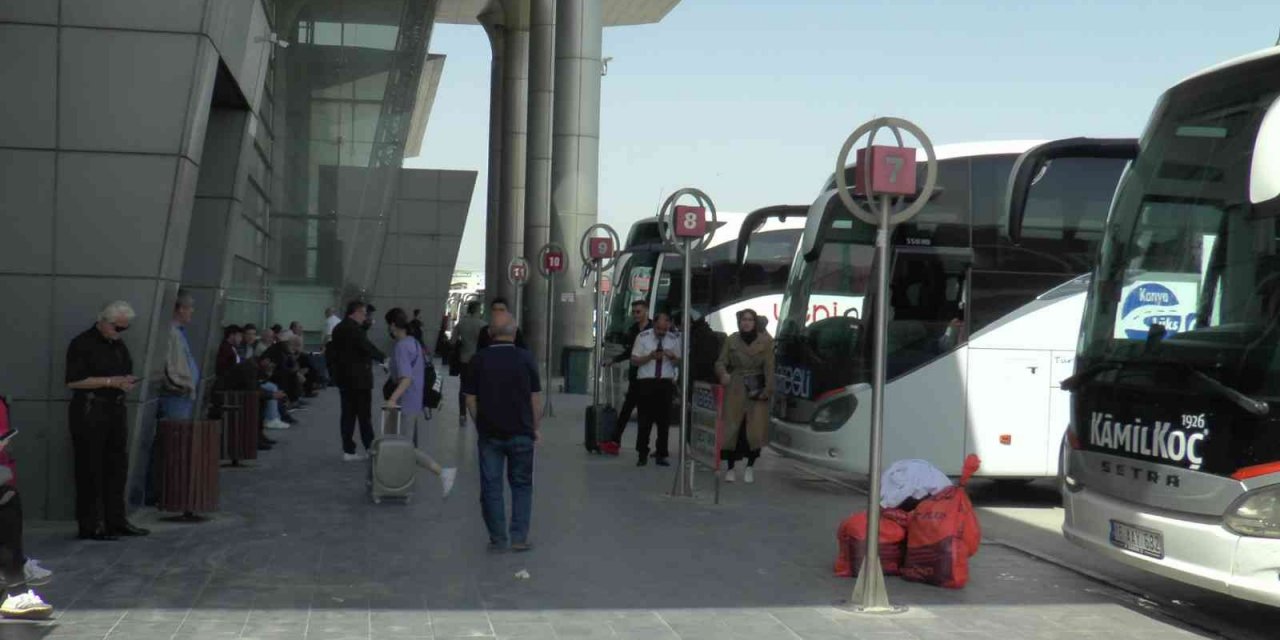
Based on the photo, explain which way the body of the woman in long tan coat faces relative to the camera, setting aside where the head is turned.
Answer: toward the camera

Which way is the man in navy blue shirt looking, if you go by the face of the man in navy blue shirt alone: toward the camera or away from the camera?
away from the camera

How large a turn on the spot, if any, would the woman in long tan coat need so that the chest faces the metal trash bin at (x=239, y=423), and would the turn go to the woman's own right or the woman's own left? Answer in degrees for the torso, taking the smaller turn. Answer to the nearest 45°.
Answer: approximately 90° to the woman's own right

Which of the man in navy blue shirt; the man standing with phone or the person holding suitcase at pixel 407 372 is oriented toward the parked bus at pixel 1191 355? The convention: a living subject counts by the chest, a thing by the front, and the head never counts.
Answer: the man standing with phone

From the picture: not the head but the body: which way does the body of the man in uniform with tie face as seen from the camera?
toward the camera

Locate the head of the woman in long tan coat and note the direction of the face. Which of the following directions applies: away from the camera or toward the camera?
toward the camera

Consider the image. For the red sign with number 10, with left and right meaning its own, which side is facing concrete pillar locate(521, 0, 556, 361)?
back

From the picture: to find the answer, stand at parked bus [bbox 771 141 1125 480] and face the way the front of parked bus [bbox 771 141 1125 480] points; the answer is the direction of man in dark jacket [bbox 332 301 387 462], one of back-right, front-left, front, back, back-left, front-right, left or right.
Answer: front-right

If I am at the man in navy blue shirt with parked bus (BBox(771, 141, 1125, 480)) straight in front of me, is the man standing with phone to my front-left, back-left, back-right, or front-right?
back-left

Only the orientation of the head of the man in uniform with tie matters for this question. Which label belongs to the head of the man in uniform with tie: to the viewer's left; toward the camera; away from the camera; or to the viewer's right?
toward the camera

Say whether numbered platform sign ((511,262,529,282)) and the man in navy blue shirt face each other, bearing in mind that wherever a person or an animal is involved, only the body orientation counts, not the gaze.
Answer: yes

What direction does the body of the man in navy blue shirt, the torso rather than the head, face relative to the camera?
away from the camera

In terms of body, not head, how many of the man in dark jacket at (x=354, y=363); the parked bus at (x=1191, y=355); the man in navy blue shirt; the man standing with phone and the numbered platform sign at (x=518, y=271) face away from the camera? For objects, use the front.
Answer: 1
